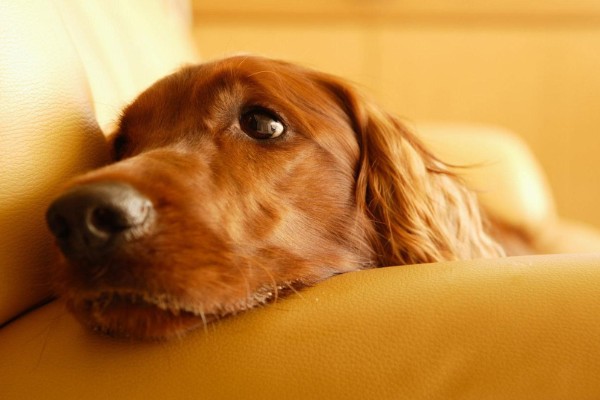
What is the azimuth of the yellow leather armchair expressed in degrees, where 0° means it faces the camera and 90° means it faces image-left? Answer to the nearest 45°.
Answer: approximately 270°
